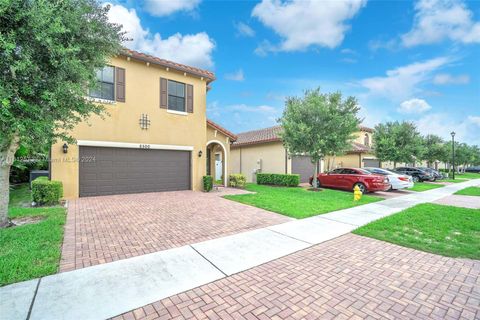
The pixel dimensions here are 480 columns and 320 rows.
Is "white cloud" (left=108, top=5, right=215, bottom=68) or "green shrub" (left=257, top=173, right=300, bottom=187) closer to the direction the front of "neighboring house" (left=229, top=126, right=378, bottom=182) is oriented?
the green shrub

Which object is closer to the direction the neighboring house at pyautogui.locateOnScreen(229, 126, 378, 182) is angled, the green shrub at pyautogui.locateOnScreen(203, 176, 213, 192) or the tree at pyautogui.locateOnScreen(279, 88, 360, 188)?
the tree

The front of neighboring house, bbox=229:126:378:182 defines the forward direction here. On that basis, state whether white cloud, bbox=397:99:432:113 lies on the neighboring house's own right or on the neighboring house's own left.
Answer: on the neighboring house's own left

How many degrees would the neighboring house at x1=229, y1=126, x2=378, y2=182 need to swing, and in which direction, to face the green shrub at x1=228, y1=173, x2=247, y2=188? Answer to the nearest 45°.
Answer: approximately 45° to its right

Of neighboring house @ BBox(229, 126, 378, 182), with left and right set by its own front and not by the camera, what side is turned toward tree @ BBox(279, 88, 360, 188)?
front

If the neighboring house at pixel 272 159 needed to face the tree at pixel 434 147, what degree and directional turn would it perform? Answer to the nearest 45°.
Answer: approximately 90° to its left

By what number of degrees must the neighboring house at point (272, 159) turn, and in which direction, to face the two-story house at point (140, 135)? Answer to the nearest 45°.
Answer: approximately 90° to its right

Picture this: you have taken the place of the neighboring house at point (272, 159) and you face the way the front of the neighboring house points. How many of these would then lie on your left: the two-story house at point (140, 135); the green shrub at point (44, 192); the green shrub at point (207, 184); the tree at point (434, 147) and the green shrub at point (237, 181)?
1

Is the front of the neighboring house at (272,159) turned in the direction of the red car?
yes

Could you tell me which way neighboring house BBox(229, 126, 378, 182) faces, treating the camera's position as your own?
facing the viewer and to the right of the viewer

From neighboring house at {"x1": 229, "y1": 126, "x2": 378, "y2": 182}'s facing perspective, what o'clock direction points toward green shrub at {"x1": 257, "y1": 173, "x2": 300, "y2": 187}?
The green shrub is roughly at 1 o'clock from the neighboring house.

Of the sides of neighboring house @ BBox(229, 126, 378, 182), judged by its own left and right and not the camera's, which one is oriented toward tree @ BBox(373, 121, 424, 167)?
left
